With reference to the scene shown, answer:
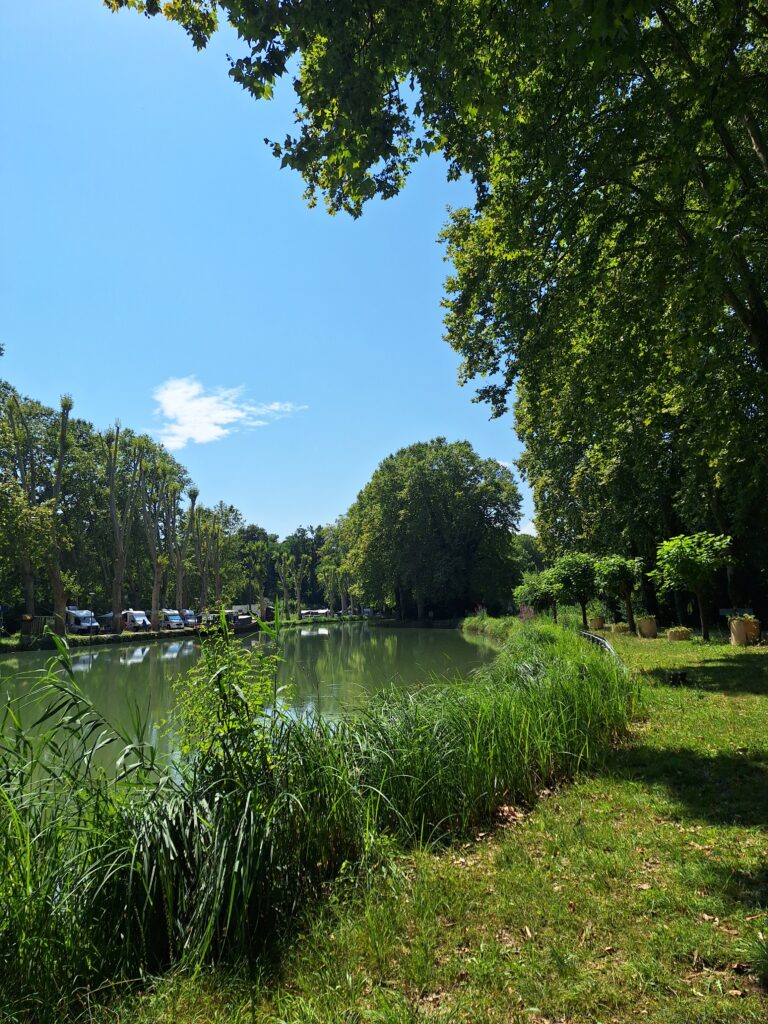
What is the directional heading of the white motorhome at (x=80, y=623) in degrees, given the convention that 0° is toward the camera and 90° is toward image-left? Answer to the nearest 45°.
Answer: approximately 315°

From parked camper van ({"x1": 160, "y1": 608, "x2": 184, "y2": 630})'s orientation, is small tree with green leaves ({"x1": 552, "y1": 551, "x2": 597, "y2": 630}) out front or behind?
out front

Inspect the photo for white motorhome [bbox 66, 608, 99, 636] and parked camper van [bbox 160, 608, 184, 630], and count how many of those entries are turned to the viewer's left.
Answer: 0

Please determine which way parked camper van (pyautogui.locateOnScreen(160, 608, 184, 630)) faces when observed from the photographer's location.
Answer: facing the viewer and to the right of the viewer

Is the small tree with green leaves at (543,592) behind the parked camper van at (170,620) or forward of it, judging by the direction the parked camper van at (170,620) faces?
forward

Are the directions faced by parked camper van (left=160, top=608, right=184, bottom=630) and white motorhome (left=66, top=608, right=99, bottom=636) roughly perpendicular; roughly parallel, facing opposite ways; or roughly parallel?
roughly parallel
